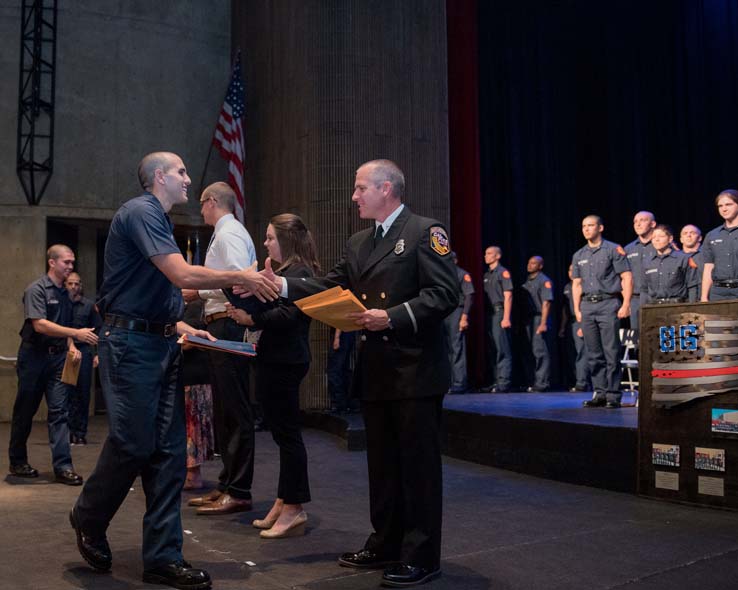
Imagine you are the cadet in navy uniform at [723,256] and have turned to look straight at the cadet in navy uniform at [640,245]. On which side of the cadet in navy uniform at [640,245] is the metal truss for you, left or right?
left

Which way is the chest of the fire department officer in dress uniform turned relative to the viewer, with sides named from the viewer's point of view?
facing the viewer and to the left of the viewer

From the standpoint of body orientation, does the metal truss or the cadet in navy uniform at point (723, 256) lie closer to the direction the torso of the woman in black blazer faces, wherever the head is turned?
the metal truss

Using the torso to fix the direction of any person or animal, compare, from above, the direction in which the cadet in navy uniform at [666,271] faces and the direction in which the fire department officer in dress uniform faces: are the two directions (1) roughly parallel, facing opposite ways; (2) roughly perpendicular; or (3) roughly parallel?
roughly parallel

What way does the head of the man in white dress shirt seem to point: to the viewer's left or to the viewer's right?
to the viewer's left

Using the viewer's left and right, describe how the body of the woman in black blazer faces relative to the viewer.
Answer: facing to the left of the viewer

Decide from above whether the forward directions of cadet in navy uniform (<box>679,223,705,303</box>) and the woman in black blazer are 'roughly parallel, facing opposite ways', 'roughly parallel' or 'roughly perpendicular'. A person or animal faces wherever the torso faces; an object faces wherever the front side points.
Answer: roughly parallel

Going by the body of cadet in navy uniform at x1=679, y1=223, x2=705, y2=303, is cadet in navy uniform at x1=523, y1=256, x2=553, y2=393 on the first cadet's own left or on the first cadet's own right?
on the first cadet's own right

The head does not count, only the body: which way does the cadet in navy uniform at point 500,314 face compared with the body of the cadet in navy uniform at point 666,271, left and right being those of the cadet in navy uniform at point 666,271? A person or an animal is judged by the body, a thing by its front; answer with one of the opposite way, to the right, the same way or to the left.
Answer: the same way

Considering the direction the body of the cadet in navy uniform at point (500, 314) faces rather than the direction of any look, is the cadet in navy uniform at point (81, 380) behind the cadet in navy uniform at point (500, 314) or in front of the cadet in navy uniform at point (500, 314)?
in front

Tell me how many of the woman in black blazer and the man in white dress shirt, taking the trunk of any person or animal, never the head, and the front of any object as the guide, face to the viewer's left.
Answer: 2
